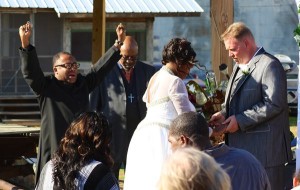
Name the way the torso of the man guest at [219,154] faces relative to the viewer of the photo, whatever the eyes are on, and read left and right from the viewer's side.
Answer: facing away from the viewer and to the left of the viewer

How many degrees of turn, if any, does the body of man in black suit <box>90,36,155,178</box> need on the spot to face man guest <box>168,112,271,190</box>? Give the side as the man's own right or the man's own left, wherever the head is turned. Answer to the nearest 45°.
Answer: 0° — they already face them

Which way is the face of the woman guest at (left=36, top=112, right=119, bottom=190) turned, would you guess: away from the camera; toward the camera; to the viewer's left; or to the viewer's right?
away from the camera

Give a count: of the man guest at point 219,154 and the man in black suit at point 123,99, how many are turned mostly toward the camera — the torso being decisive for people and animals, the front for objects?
1

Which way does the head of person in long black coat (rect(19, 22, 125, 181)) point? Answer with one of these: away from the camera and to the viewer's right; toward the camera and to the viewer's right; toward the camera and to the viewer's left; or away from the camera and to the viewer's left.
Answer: toward the camera and to the viewer's right

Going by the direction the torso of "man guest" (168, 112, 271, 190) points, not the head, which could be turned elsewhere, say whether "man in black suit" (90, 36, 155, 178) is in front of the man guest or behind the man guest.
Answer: in front

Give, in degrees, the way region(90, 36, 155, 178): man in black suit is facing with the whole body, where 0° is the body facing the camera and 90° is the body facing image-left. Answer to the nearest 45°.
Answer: approximately 0°

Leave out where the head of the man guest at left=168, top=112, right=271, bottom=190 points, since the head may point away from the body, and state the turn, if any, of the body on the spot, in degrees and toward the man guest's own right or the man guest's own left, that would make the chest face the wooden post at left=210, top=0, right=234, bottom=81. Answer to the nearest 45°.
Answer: approximately 45° to the man guest's own right
